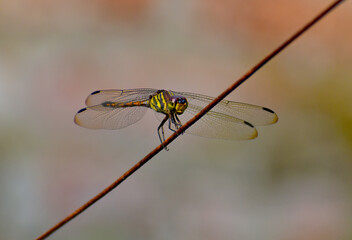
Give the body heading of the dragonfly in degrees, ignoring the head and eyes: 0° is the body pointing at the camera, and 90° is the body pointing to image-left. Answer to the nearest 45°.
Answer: approximately 315°
